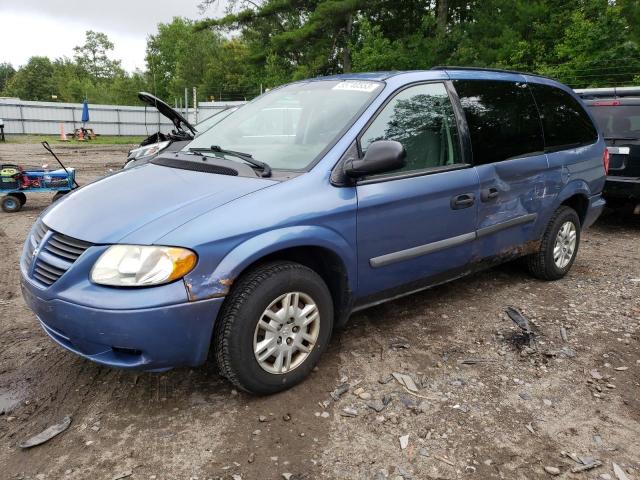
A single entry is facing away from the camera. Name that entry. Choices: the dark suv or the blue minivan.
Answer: the dark suv

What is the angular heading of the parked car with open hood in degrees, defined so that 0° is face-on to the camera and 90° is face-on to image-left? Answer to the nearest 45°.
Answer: approximately 45°

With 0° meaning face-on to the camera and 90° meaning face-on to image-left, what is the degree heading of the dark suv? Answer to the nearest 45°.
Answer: approximately 180°

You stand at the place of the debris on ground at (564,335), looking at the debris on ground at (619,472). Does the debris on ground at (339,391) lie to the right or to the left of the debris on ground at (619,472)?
right

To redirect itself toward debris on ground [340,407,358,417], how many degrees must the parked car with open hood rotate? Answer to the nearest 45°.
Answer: approximately 45° to its left

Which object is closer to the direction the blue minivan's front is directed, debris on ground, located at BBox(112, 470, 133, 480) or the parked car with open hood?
the debris on ground

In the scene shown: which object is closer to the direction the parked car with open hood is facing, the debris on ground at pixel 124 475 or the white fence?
the debris on ground

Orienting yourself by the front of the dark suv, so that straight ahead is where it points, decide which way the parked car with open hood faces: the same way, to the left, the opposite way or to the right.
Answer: the opposite way

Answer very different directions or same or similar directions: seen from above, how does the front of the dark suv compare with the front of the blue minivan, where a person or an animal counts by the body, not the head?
very different directions

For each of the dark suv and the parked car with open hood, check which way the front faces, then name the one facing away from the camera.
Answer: the dark suv
